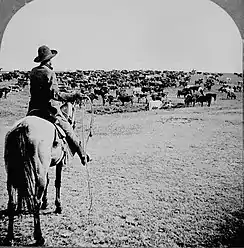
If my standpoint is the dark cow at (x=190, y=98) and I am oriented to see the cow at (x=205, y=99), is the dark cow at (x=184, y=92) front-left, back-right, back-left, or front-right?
back-left

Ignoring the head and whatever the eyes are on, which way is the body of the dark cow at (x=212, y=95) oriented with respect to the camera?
to the viewer's right

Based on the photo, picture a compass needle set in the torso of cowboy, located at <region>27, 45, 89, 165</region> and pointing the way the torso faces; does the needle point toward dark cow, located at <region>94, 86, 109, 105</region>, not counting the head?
yes

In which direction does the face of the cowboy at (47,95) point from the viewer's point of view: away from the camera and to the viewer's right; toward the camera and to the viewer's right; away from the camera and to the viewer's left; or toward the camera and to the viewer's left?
away from the camera and to the viewer's right

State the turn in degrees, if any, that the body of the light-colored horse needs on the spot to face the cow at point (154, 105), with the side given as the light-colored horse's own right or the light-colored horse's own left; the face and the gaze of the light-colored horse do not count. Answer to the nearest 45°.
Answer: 0° — it already faces it
